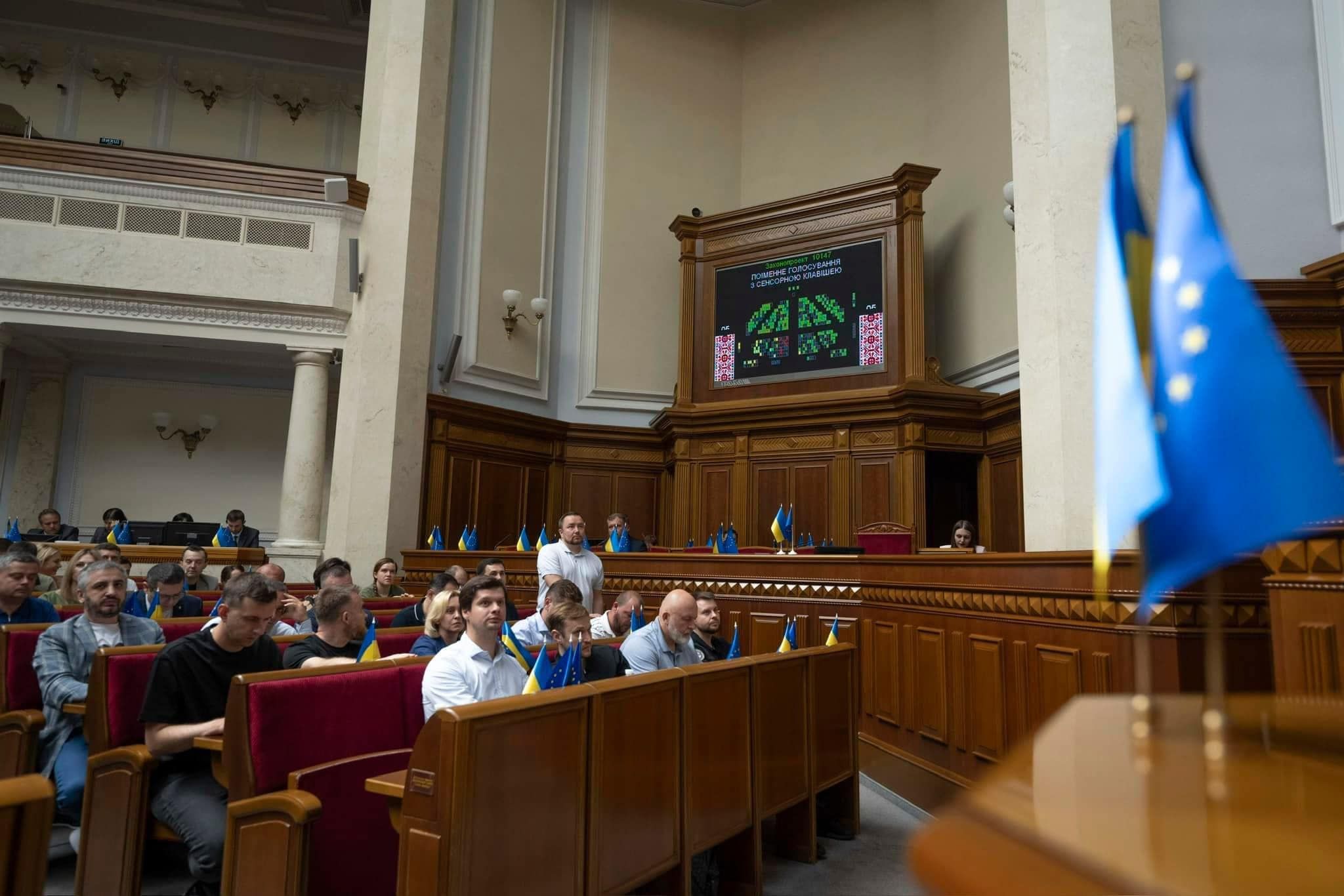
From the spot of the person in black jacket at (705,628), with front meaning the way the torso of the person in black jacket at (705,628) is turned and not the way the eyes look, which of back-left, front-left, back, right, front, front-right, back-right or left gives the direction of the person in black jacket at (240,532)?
back

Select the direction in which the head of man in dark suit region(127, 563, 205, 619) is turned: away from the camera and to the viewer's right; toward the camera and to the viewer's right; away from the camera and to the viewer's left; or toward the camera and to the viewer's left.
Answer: toward the camera and to the viewer's right

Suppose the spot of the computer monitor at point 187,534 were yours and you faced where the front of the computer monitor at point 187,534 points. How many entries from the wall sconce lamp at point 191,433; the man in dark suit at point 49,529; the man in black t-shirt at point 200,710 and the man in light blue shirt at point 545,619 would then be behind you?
2

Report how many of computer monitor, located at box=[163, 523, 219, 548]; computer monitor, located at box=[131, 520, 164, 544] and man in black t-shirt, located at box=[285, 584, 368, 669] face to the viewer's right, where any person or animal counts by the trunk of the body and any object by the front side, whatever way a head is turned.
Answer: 1

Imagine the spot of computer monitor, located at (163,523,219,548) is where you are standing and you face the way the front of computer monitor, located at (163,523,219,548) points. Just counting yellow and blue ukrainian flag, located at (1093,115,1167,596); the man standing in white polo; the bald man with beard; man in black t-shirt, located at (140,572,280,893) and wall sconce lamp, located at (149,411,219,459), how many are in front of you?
1

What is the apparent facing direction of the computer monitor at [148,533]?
away from the camera

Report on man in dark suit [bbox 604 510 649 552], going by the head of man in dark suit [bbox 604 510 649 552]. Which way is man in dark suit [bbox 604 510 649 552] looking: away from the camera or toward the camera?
toward the camera

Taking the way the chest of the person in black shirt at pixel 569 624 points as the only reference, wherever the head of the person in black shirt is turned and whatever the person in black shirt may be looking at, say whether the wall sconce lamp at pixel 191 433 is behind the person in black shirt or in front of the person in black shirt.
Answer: behind

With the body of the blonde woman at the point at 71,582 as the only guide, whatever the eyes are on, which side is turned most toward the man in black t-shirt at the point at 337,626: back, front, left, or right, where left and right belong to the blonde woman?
front

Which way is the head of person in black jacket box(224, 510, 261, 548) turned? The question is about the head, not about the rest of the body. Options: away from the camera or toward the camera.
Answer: toward the camera

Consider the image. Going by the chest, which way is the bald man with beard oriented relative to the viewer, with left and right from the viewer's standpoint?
facing the viewer and to the right of the viewer
